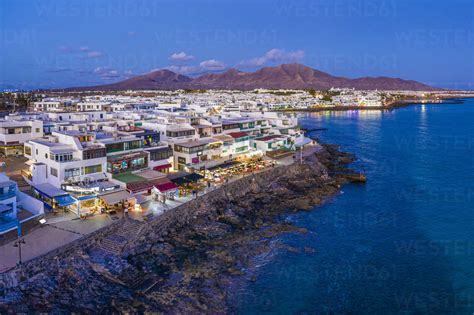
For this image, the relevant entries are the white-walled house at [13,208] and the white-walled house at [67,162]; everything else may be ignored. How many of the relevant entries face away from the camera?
0

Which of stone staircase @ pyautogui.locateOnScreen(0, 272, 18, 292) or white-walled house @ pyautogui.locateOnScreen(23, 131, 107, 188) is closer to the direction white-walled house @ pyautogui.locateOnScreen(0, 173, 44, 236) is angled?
the stone staircase

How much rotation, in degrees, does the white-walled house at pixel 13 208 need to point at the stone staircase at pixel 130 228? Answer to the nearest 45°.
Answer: approximately 45° to its left

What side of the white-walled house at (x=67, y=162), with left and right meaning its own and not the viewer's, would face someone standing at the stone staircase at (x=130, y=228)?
front

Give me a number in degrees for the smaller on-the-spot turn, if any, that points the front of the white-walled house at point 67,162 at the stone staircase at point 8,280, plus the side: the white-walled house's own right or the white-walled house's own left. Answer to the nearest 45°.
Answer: approximately 45° to the white-walled house's own right

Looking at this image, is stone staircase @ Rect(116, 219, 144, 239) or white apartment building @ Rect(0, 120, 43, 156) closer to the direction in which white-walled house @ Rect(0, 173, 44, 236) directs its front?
the stone staircase

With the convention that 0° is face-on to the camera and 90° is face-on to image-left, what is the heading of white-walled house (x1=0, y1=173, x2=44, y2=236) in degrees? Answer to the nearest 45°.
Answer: approximately 315°

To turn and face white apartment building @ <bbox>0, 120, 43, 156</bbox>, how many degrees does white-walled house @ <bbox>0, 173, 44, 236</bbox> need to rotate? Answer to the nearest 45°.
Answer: approximately 135° to its left

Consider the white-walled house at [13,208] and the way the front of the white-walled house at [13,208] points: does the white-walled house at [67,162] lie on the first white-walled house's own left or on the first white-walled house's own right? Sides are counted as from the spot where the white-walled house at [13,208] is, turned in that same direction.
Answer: on the first white-walled house's own left

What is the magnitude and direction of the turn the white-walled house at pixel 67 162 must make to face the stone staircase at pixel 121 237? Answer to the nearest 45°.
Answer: approximately 45° to its right

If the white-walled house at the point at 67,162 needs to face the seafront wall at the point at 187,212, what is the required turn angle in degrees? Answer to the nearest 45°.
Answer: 0° — it already faces it

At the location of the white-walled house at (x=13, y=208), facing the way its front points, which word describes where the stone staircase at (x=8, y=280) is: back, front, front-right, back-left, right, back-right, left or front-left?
front-right

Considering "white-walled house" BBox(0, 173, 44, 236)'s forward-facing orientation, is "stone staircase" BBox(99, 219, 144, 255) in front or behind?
in front

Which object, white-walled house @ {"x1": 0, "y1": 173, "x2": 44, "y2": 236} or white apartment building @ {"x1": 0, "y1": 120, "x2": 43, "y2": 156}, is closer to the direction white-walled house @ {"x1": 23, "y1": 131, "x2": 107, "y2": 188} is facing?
the white-walled house
